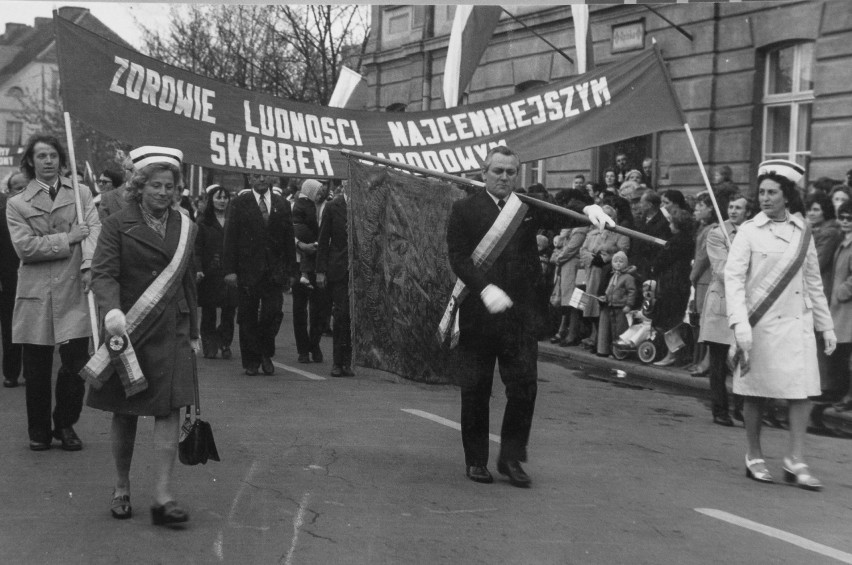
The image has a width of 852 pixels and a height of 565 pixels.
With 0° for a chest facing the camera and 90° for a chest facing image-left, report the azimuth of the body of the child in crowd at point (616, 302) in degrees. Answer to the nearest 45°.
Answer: approximately 45°

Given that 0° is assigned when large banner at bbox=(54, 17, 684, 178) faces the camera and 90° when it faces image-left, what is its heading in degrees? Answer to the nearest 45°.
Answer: approximately 0°

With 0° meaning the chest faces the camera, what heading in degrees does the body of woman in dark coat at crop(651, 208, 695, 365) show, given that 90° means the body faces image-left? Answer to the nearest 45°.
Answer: approximately 90°

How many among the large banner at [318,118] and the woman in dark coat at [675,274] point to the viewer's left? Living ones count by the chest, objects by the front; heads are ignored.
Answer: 1

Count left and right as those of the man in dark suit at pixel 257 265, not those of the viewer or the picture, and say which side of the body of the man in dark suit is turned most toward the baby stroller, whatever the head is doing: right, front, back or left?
left

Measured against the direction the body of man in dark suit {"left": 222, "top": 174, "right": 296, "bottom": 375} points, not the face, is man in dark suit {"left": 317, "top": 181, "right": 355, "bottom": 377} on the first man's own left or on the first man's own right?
on the first man's own left

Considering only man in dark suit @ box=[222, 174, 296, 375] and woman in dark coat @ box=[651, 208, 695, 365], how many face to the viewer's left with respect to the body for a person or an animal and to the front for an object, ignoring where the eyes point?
1
